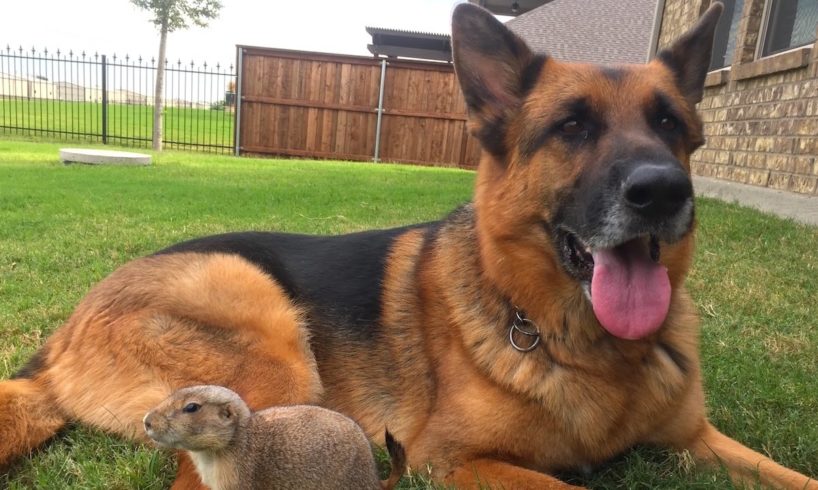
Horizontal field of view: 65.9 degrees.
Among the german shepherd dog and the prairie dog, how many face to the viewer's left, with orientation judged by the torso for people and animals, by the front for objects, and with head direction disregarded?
1

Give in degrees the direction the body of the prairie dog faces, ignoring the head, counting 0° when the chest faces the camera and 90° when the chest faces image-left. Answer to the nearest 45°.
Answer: approximately 90°

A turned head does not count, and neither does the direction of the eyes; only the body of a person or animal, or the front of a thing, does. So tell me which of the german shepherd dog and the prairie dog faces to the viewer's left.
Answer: the prairie dog

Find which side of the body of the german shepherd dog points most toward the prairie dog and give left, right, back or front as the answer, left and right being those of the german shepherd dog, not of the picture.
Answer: right

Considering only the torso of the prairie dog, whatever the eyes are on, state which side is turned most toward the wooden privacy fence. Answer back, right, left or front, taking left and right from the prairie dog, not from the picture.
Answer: right

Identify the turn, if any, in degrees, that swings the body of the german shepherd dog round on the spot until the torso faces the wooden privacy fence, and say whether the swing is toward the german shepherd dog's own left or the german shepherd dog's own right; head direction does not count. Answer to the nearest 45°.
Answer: approximately 135° to the german shepherd dog's own left

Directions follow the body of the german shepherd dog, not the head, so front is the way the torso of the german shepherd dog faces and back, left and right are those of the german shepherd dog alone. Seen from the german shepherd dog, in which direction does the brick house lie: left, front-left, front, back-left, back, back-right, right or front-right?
left

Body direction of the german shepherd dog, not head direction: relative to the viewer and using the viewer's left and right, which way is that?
facing the viewer and to the right of the viewer

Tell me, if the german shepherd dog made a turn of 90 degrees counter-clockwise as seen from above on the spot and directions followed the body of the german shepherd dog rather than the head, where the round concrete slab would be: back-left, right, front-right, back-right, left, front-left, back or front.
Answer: left

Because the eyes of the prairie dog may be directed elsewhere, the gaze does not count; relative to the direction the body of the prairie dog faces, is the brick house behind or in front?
behind

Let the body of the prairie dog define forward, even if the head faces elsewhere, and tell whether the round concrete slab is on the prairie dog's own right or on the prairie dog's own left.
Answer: on the prairie dog's own right
